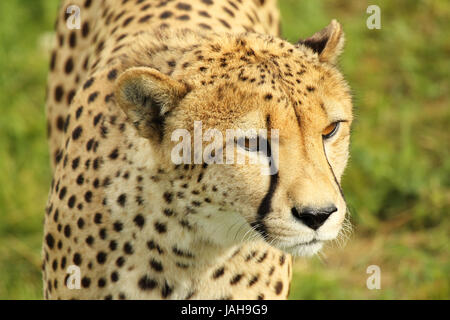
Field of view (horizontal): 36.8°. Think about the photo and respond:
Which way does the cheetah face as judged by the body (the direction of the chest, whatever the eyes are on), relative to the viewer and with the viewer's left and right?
facing the viewer and to the right of the viewer
